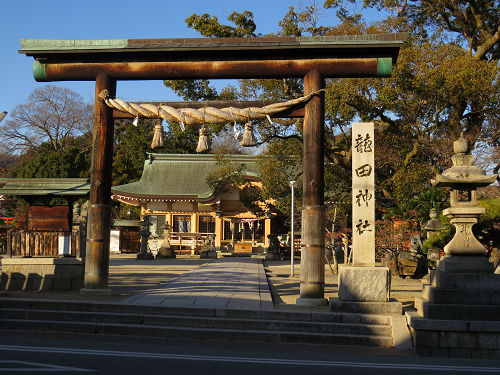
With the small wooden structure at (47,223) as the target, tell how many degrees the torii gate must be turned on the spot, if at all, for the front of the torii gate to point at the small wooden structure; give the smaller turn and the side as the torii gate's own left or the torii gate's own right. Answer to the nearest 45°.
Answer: approximately 135° to the torii gate's own right

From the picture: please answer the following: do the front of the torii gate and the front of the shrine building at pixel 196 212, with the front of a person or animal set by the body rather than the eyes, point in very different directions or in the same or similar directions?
same or similar directions

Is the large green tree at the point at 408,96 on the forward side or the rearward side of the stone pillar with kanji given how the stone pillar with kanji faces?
on the rearward side

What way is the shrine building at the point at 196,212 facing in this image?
toward the camera

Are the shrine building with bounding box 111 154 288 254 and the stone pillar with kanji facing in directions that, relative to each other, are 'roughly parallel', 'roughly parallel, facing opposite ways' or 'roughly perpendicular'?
roughly parallel

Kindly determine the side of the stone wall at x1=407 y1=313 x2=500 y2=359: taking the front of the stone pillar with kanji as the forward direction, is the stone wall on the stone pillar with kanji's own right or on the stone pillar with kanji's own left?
on the stone pillar with kanji's own left

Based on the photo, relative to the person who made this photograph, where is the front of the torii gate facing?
facing the viewer

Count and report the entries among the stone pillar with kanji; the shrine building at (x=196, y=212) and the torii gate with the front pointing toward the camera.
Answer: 3

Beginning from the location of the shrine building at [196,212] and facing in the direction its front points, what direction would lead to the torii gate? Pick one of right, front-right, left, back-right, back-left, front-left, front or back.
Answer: front

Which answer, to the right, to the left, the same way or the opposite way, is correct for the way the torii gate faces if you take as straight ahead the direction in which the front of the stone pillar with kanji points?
the same way

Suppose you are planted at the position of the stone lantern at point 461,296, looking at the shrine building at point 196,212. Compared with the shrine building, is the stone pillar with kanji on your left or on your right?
left

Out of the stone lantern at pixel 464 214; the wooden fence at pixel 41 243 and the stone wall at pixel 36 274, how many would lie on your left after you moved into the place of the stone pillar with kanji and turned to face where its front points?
1
